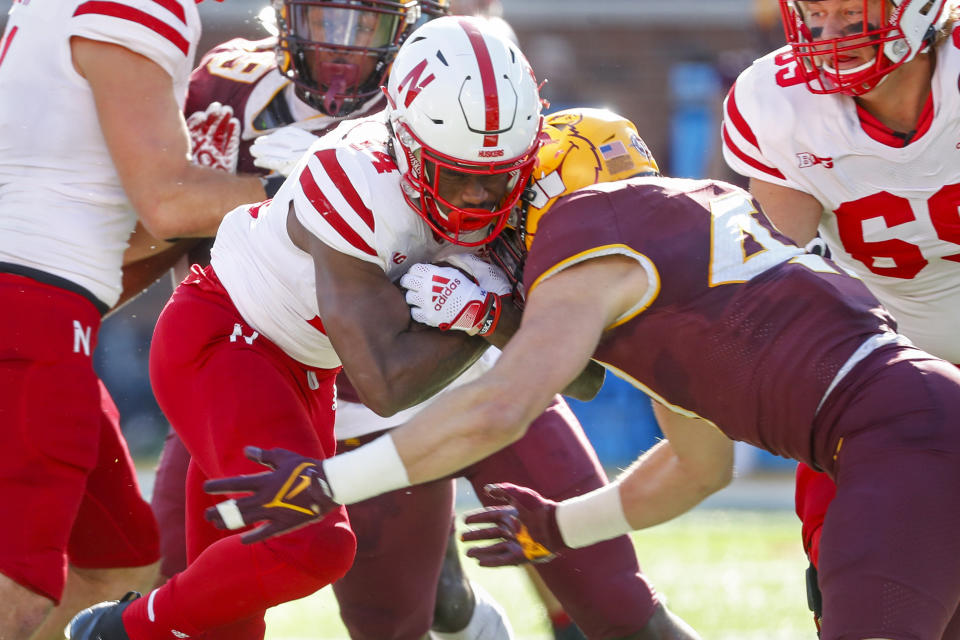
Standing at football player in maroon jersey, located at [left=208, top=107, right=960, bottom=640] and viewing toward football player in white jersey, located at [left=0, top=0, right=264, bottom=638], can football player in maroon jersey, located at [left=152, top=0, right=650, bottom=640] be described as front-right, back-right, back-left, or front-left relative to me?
front-right

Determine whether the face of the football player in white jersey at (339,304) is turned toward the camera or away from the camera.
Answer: toward the camera

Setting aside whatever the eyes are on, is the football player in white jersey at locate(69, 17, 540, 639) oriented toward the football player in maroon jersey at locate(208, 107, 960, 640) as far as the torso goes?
yes

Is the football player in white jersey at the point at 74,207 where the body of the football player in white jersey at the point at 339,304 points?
no

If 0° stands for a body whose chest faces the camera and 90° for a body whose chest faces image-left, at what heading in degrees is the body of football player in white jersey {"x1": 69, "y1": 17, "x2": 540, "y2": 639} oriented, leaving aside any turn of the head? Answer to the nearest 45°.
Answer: approximately 315°

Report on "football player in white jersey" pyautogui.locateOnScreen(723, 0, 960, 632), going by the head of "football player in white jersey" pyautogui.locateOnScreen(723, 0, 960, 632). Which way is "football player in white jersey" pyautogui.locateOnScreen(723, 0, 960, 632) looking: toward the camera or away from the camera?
toward the camera
